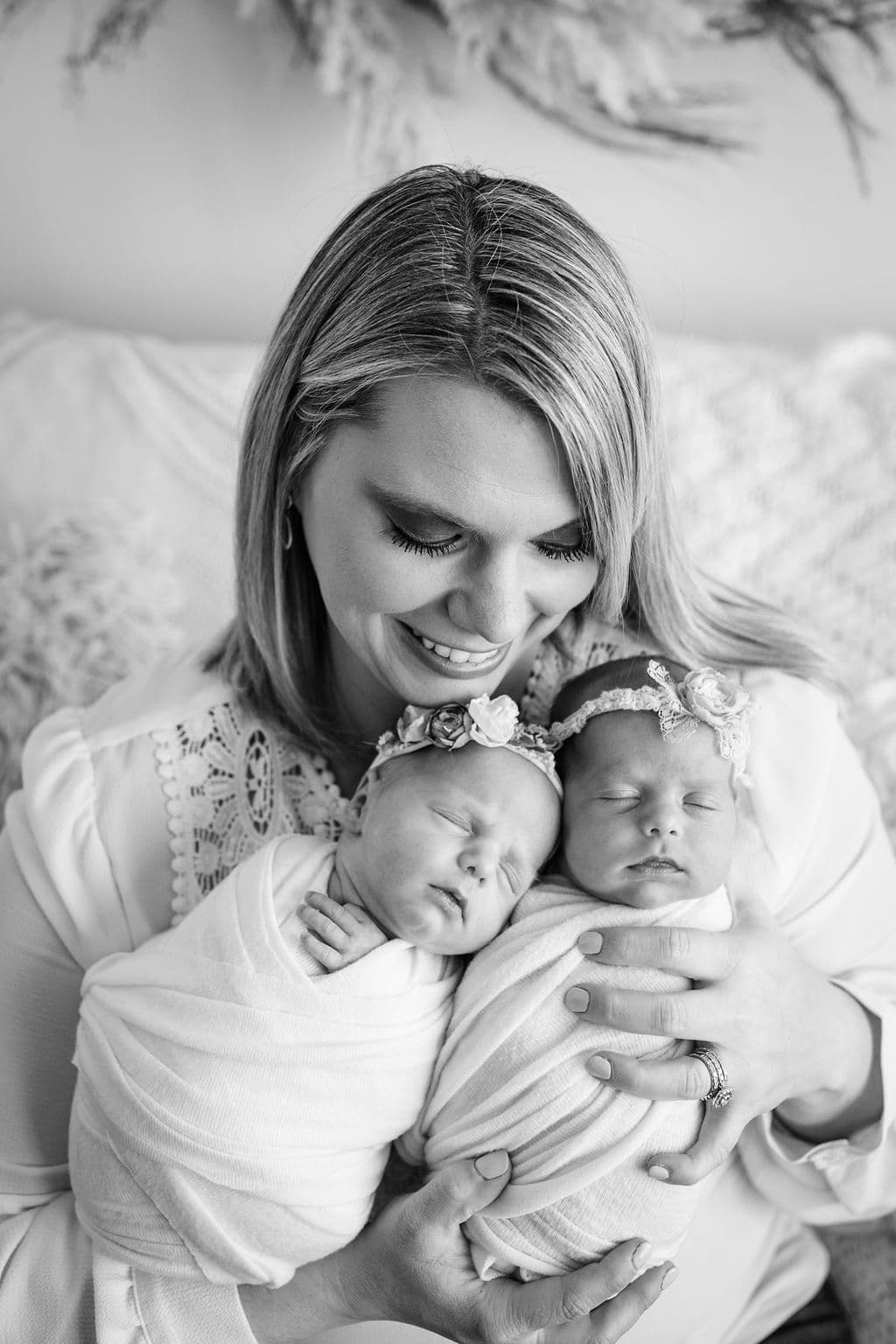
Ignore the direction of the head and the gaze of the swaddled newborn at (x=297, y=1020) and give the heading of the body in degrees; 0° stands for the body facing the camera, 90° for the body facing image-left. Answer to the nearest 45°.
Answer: approximately 0°

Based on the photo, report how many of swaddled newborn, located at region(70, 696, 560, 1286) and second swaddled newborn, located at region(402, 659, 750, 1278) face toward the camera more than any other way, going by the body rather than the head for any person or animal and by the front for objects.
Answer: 2

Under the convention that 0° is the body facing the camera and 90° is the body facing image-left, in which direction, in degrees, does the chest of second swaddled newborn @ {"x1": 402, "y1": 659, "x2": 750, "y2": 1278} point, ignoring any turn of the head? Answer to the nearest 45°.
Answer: approximately 0°
